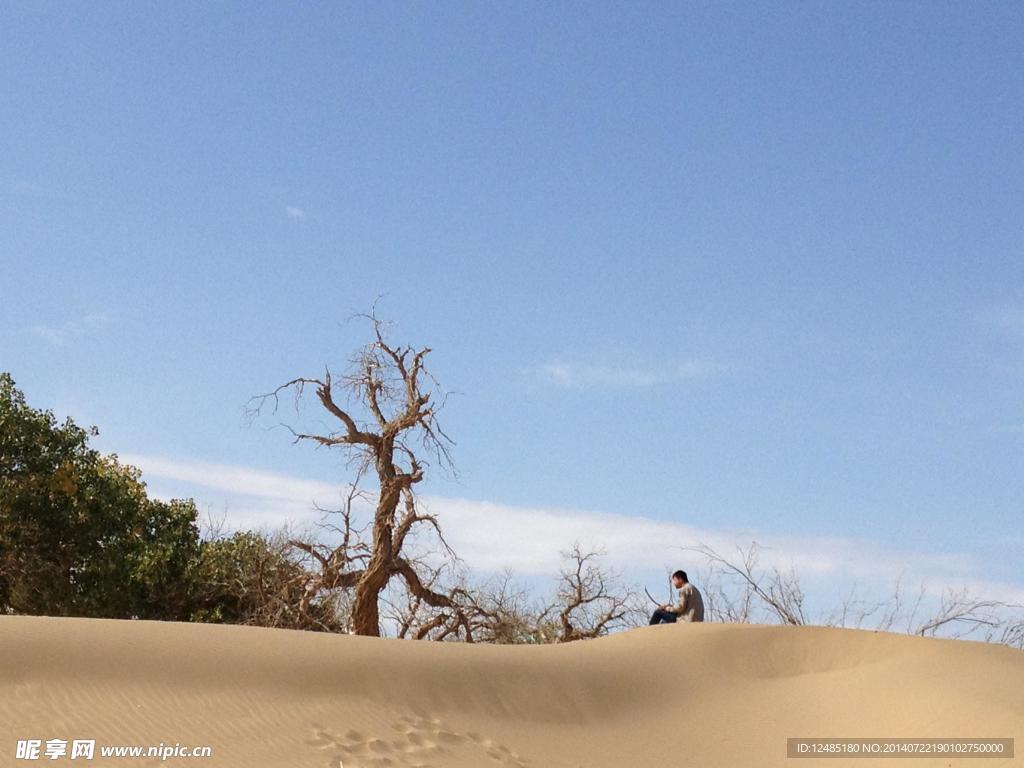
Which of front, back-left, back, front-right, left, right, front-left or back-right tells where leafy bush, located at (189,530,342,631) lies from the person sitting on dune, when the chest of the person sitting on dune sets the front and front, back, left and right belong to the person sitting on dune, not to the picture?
front-right

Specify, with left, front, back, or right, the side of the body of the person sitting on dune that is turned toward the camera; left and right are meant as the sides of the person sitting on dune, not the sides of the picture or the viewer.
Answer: left

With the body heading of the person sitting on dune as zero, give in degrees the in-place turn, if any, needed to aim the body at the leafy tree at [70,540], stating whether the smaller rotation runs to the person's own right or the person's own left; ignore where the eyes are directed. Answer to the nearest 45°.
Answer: approximately 45° to the person's own right
